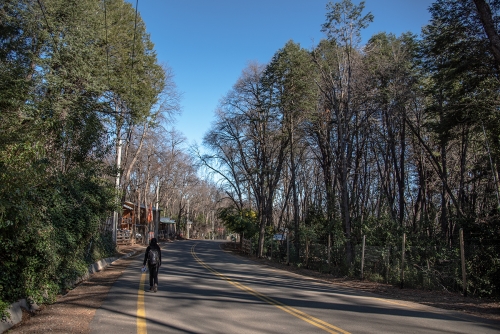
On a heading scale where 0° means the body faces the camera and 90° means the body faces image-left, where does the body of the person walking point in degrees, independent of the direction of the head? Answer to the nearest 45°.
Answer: approximately 180°
